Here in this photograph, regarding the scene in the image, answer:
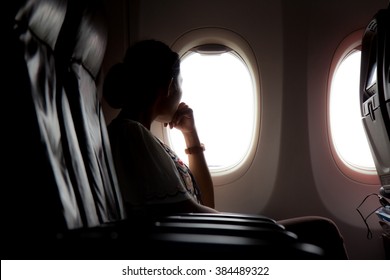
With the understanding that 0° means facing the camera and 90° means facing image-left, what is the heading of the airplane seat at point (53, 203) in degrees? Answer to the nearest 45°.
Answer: approximately 270°
